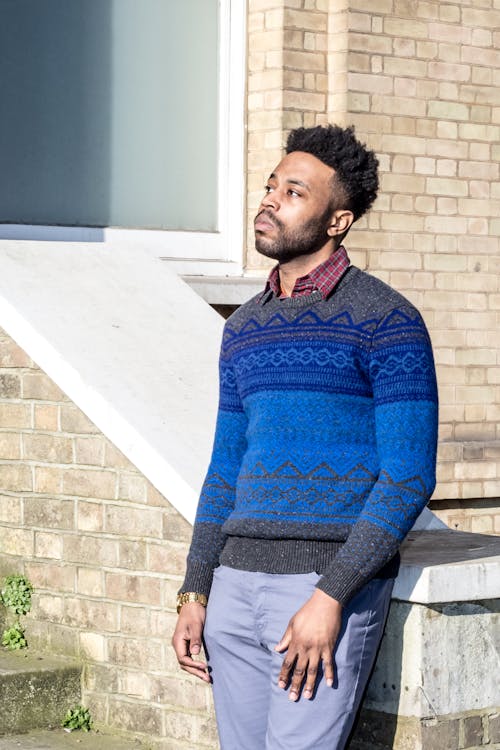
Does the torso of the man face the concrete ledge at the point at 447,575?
no

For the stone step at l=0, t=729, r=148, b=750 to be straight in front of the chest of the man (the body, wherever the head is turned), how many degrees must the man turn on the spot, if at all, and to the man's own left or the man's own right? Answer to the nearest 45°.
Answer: approximately 90° to the man's own right

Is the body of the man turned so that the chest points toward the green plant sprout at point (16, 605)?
no

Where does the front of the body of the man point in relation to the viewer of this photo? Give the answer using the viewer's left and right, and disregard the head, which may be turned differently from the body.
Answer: facing the viewer and to the left of the viewer

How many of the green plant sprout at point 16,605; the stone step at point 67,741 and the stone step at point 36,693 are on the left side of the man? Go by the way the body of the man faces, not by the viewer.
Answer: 0

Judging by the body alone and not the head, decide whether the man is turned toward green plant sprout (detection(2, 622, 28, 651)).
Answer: no

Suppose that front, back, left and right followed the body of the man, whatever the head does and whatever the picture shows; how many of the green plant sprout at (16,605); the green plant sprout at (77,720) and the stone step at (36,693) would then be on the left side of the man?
0

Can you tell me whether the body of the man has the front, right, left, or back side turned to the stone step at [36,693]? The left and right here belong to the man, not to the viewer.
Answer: right
